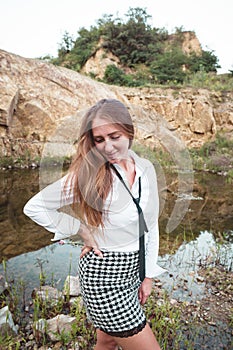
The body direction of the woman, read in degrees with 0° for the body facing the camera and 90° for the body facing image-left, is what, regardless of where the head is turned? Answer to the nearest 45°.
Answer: approximately 315°

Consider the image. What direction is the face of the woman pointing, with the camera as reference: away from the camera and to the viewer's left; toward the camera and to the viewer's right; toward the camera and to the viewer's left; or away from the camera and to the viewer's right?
toward the camera and to the viewer's right
